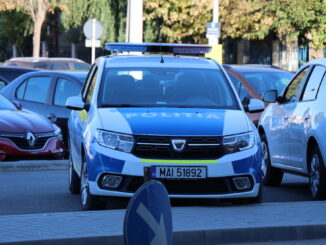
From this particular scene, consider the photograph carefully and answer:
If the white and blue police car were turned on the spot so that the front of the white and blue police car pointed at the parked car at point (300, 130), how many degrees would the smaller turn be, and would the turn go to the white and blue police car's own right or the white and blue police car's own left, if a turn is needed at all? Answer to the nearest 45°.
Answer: approximately 135° to the white and blue police car's own left

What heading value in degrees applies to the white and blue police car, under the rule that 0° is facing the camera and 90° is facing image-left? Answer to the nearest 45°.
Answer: approximately 0°

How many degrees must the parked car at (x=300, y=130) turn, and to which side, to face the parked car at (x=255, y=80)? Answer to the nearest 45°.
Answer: approximately 45° to its right

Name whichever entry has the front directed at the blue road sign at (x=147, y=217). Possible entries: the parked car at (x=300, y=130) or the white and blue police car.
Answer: the white and blue police car

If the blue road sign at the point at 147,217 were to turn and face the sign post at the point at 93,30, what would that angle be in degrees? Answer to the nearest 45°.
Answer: approximately 135° to its left

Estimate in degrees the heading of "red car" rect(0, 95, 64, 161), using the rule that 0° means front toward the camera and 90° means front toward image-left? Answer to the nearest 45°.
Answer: approximately 315°

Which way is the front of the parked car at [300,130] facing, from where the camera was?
facing away from the viewer and to the left of the viewer

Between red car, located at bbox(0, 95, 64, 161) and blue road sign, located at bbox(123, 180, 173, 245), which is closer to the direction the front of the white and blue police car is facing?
the blue road sign

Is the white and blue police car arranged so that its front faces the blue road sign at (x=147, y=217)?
yes

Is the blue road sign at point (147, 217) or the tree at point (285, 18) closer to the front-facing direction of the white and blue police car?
the blue road sign
